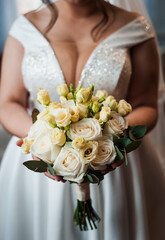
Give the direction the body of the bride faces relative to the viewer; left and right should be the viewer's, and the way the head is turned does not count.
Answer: facing the viewer
